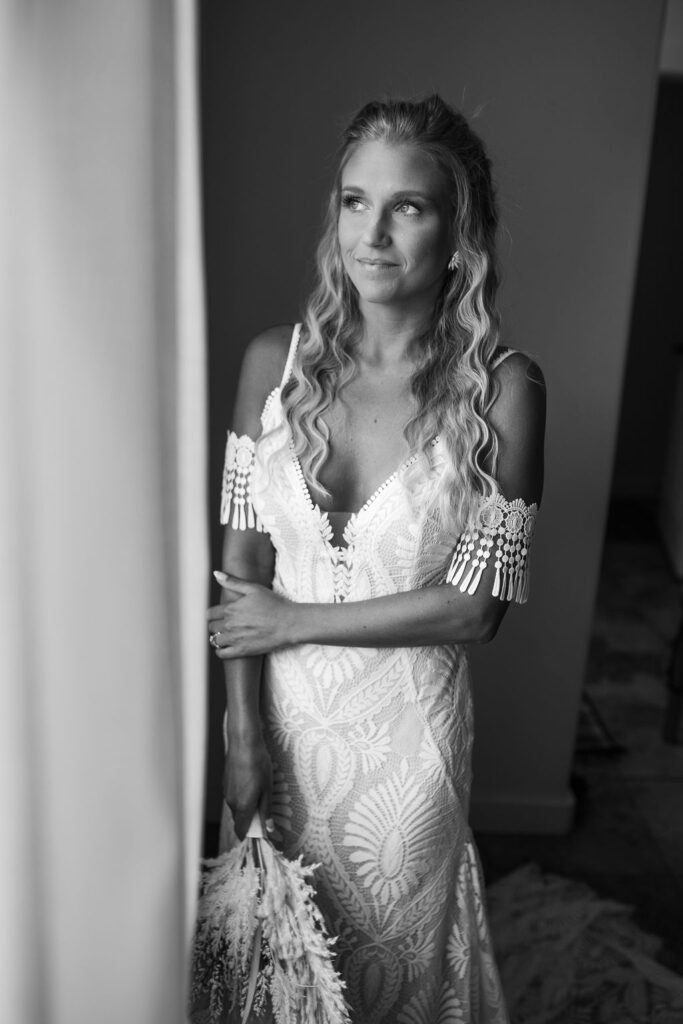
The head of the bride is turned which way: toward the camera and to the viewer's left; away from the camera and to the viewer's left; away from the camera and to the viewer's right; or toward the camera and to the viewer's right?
toward the camera and to the viewer's left

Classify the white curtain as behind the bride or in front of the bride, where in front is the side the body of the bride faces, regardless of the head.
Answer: in front

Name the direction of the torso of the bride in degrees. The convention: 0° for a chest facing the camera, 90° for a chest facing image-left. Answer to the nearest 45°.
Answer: approximately 45°
